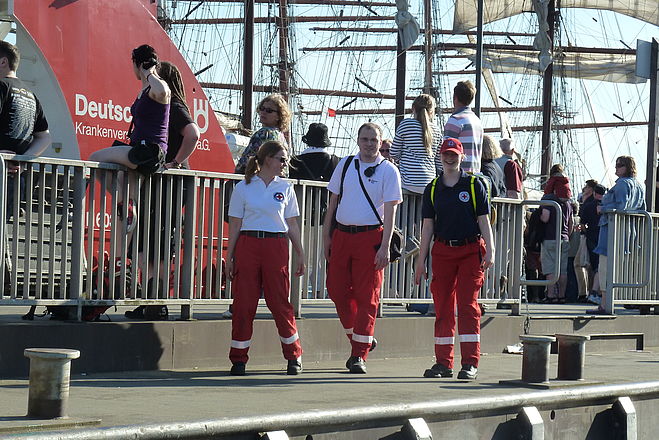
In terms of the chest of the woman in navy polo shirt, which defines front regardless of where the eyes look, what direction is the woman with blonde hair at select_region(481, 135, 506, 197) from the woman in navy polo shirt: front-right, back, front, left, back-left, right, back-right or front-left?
back

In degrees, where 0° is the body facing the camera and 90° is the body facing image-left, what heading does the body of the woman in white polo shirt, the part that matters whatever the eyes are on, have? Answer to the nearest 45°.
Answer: approximately 0°

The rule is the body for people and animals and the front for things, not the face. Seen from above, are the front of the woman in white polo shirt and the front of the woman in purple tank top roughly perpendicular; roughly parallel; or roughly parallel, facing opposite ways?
roughly perpendicular

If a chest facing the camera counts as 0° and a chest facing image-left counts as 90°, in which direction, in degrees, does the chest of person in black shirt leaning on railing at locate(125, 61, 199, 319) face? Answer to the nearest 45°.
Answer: approximately 90°

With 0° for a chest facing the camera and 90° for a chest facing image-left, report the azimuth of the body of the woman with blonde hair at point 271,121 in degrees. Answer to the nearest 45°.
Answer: approximately 45°

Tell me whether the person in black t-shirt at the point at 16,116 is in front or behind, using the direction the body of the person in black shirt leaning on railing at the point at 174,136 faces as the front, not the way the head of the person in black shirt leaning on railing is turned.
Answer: in front

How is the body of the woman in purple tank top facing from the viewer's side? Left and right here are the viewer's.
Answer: facing to the left of the viewer

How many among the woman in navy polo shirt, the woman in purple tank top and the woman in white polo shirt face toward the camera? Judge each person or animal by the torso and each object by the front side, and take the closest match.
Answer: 2
